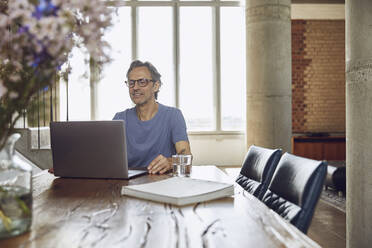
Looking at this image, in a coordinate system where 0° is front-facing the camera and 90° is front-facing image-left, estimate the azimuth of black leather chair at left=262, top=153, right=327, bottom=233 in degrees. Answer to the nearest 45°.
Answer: approximately 45°

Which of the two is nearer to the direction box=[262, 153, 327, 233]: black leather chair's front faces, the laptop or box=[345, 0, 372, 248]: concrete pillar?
the laptop

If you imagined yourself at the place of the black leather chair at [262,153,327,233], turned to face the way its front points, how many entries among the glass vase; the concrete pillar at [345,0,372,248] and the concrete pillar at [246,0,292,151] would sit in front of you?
1

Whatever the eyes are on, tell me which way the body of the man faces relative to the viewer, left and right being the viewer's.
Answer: facing the viewer and to the left of the viewer

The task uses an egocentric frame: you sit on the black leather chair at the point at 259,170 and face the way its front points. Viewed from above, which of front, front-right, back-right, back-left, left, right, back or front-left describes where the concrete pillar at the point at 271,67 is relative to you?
back-right

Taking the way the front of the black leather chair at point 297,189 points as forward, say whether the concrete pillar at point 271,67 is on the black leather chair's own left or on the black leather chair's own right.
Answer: on the black leather chair's own right

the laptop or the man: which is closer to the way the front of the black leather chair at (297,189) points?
the laptop

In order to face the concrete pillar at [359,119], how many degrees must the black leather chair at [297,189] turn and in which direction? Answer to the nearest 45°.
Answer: approximately 135° to its right

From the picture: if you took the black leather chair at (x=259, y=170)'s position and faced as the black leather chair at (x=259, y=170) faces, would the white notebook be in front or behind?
in front

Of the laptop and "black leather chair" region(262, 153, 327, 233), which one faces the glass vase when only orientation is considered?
the black leather chair

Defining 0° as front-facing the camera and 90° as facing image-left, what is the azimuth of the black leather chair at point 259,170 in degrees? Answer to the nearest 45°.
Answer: approximately 45°

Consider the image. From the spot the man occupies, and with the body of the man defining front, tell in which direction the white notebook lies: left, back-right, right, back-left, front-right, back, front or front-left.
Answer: front-left

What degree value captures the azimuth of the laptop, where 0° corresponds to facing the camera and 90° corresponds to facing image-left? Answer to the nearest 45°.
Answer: approximately 225°
